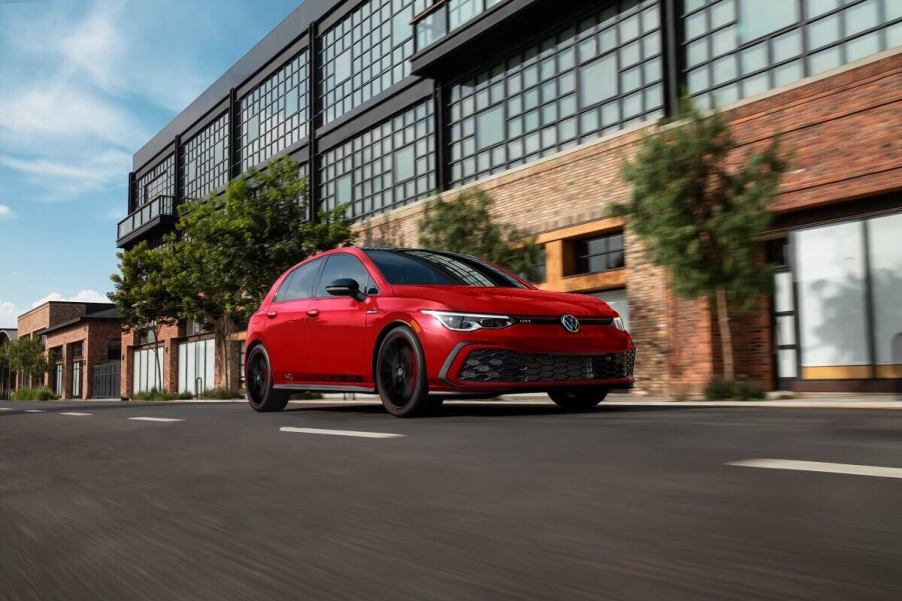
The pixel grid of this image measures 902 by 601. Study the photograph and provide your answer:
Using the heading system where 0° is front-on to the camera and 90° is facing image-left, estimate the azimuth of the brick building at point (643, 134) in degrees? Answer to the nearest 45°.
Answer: approximately 45°

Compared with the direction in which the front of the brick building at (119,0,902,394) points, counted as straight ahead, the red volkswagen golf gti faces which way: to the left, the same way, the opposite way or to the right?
to the left

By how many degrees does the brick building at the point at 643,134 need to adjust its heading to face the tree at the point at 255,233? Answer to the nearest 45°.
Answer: approximately 90° to its right

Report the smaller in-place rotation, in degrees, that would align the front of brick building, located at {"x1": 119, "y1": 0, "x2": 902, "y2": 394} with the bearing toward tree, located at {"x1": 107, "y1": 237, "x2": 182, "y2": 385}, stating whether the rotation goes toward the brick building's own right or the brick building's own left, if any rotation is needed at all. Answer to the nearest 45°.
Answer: approximately 90° to the brick building's own right

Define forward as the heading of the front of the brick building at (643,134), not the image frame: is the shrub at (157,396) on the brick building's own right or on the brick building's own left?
on the brick building's own right

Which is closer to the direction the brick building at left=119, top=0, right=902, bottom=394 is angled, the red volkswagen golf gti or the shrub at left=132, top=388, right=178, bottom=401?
the red volkswagen golf gti

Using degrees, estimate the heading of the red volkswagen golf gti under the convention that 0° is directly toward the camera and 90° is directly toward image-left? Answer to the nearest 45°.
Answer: approximately 315°
